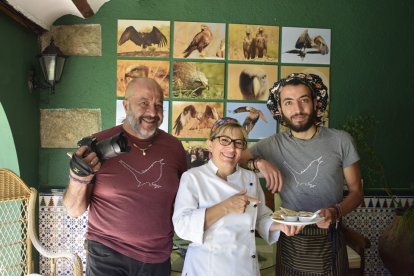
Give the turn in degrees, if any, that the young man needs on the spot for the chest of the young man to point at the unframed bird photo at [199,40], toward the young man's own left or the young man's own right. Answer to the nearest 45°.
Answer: approximately 135° to the young man's own right

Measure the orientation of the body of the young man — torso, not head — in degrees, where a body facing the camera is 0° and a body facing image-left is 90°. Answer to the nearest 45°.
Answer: approximately 0°

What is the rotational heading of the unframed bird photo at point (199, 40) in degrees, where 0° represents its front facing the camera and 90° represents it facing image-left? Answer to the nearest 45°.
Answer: approximately 0°

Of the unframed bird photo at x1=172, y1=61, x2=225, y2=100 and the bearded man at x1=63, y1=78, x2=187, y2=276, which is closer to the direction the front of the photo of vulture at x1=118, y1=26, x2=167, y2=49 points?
the bearded man

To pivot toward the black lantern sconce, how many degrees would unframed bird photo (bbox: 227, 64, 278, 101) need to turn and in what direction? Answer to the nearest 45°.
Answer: approximately 90° to its right

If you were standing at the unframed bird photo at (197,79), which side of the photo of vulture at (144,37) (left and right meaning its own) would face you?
left

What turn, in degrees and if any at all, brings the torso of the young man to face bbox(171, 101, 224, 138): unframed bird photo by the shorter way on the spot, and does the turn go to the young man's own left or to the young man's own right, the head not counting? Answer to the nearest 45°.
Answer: approximately 135° to the young man's own right
